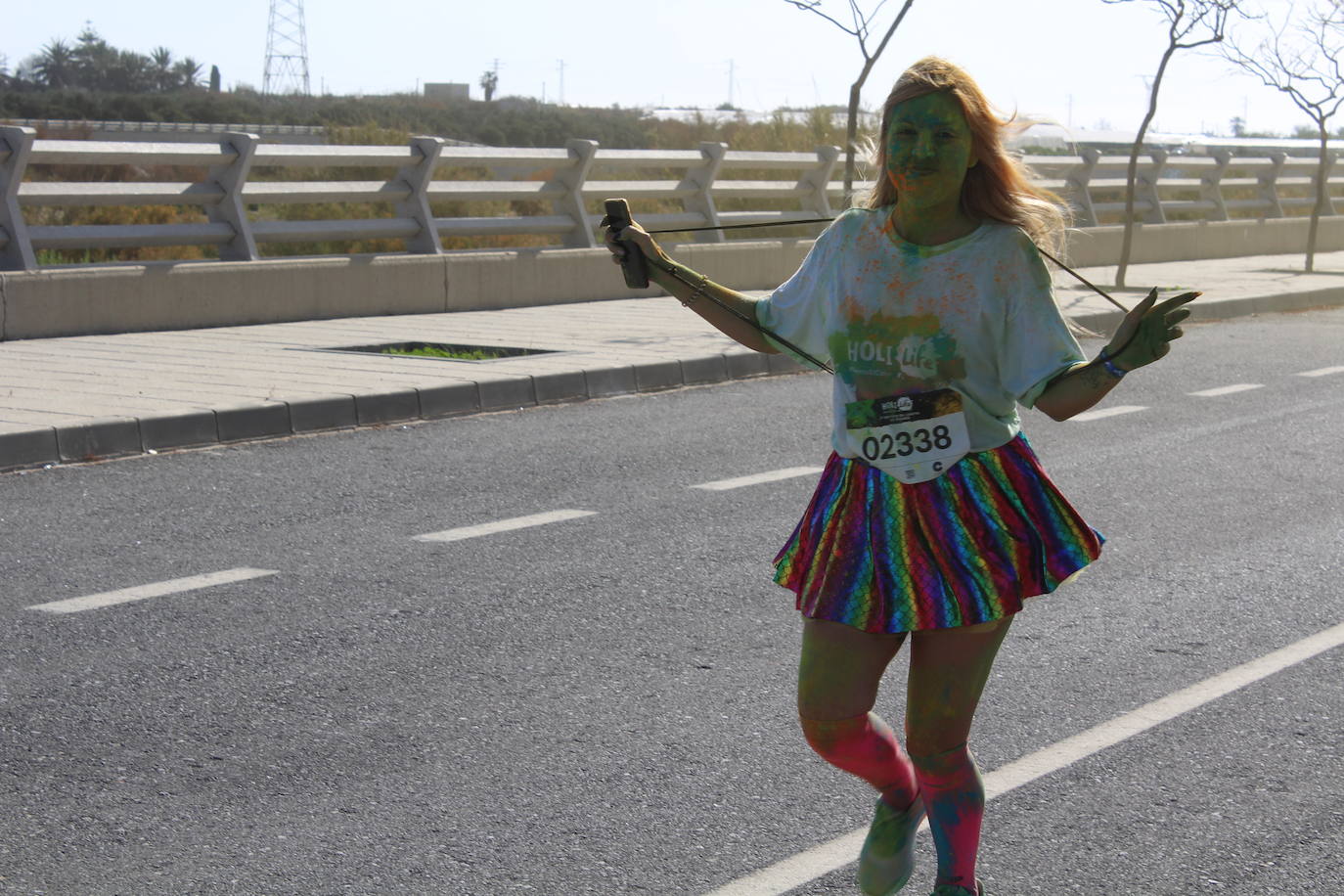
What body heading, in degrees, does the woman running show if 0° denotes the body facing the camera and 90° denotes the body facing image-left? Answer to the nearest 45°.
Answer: approximately 0°

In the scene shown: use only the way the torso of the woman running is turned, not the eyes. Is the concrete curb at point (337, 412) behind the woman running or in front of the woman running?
behind

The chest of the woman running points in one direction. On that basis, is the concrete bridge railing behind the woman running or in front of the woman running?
behind
